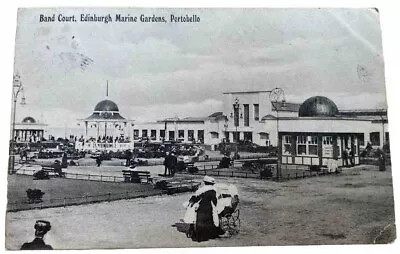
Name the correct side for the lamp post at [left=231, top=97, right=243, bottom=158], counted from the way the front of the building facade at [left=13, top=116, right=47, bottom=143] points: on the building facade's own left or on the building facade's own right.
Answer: on the building facade's own left

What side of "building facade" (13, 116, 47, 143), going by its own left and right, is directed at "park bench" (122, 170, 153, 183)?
front

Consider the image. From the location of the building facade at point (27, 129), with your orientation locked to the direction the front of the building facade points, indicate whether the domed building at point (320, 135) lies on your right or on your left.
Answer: on your left

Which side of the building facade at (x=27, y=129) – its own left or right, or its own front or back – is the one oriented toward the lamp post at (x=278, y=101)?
left

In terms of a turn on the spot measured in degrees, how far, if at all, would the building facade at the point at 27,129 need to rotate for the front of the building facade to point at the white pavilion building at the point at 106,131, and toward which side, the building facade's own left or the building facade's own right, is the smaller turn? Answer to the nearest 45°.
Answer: approximately 90° to the building facade's own left

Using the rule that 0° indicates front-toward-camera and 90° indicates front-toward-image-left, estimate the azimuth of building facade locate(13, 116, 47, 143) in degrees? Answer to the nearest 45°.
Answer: approximately 0°

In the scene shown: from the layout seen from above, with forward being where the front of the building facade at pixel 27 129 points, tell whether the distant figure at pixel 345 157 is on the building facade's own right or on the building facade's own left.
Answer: on the building facade's own left
